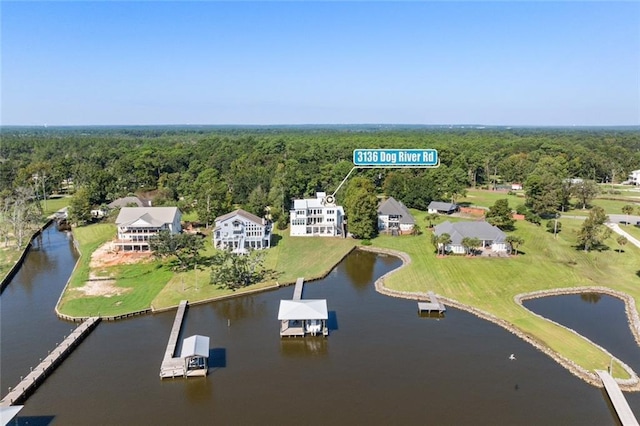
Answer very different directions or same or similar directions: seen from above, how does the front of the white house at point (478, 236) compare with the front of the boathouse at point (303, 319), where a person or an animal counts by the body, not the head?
same or similar directions

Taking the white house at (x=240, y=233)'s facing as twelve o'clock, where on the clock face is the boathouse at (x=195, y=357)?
The boathouse is roughly at 12 o'clock from the white house.

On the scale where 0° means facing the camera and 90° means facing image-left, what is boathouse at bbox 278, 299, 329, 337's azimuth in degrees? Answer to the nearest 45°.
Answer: approximately 0°

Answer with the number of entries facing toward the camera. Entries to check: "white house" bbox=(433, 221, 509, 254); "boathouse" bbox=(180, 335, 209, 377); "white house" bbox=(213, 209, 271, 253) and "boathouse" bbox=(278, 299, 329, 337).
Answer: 4

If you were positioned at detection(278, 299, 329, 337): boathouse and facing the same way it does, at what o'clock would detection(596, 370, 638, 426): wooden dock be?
The wooden dock is roughly at 10 o'clock from the boathouse.

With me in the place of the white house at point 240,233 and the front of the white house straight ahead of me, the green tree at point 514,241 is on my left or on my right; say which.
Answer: on my left

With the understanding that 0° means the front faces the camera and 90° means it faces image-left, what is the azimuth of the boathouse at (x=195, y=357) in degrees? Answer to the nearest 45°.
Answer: approximately 0°

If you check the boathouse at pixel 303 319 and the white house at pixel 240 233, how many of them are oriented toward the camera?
2

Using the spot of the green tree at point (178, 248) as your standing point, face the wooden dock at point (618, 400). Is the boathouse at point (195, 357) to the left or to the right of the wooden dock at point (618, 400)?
right

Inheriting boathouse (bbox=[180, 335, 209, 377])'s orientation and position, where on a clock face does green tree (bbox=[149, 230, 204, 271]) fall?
The green tree is roughly at 6 o'clock from the boathouse.

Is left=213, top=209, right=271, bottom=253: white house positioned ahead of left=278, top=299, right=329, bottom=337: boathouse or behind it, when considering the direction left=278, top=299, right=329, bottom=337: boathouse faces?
behind

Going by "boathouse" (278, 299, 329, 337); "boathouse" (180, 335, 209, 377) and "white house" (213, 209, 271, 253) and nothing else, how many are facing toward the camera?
3

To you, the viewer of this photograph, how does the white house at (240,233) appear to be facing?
facing the viewer
